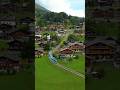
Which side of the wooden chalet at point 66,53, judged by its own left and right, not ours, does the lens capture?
front
